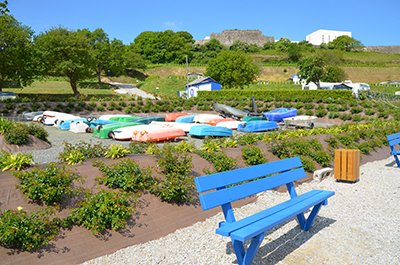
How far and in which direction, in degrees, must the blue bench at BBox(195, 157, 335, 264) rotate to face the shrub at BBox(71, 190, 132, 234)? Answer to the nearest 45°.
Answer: approximately 135° to its right

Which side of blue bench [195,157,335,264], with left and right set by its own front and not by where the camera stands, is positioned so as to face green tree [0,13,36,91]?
back

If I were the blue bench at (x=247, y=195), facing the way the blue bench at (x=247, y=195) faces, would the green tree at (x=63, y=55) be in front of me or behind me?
behind

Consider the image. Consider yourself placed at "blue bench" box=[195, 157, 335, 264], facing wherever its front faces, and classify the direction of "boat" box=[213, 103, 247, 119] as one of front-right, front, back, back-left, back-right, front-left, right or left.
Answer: back-left

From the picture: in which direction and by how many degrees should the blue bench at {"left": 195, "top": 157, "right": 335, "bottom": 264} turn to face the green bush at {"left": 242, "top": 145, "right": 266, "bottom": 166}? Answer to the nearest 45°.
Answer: approximately 135° to its left

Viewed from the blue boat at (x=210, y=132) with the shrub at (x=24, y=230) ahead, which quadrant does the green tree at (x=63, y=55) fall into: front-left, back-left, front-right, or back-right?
back-right

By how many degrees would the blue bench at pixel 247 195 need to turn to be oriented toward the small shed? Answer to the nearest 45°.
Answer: approximately 135° to its left

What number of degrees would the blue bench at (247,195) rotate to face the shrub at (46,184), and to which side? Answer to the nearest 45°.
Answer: approximately 135° to its right

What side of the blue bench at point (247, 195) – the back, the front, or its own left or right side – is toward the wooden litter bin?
left

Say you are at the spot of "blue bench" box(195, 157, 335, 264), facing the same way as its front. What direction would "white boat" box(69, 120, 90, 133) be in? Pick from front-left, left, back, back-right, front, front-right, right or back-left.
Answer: back

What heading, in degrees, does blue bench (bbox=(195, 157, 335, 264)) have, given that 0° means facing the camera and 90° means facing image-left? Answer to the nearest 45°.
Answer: approximately 315°

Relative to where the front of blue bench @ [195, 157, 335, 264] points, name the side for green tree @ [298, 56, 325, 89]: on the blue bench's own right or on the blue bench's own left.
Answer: on the blue bench's own left

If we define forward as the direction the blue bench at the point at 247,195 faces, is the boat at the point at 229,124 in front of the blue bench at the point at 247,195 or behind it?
behind

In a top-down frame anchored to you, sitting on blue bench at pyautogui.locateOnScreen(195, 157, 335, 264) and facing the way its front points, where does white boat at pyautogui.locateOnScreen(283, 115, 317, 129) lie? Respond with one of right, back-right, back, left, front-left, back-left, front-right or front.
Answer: back-left

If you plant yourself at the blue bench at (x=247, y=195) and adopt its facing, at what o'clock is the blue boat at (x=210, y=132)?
The blue boat is roughly at 7 o'clock from the blue bench.
